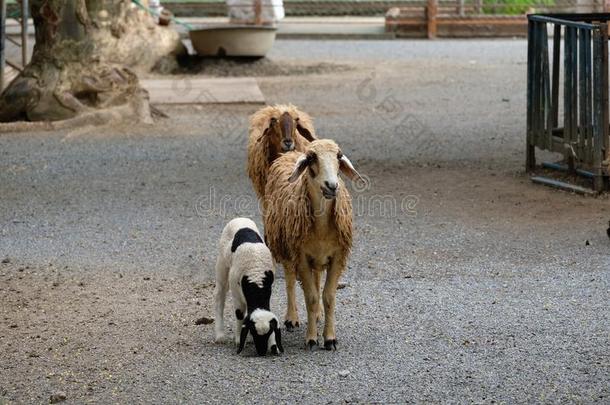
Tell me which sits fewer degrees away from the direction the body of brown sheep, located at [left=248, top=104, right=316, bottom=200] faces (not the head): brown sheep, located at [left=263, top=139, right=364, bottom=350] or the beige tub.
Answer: the brown sheep

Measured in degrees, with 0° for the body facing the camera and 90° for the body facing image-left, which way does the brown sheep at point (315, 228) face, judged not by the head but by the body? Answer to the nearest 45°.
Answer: approximately 0°

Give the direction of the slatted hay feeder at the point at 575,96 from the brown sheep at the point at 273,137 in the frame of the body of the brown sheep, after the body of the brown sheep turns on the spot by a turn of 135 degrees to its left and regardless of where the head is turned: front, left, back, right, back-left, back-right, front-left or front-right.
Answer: front

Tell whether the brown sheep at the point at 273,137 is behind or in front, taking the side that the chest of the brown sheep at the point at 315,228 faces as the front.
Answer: behind

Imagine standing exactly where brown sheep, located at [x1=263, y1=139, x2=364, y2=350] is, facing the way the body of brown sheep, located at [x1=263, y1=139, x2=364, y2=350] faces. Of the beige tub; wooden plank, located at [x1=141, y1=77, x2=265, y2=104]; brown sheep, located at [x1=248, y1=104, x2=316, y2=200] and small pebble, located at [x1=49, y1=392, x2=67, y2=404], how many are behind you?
3

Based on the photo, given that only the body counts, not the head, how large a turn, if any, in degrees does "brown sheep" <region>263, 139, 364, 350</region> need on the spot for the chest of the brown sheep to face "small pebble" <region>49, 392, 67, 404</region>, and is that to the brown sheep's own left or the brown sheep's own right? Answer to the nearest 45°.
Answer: approximately 45° to the brown sheep's own right

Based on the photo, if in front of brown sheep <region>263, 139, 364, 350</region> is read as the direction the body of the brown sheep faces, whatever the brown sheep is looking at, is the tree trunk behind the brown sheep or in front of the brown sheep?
behind

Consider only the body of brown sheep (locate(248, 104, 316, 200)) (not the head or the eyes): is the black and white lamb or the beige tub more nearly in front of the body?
the black and white lamb

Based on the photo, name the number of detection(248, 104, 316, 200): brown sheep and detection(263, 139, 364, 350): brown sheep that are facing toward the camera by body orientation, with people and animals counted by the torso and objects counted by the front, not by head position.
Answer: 2

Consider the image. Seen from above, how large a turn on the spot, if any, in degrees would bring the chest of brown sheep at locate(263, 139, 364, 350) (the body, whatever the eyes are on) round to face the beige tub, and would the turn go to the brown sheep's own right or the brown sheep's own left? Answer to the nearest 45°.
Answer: approximately 180°
